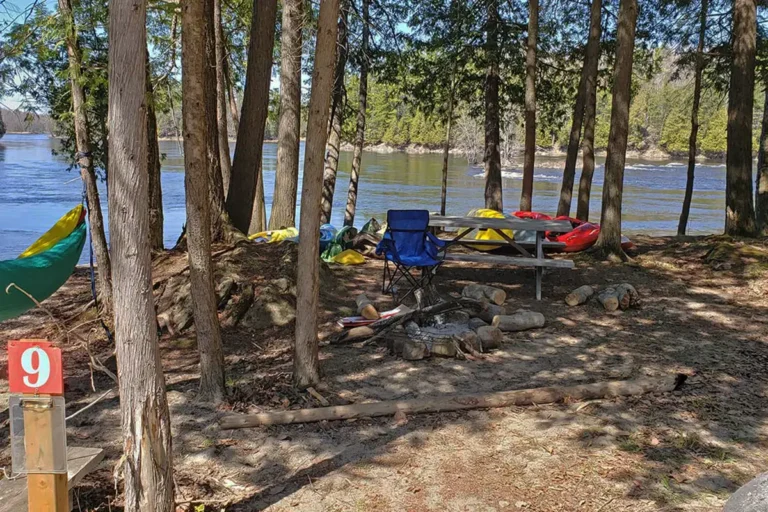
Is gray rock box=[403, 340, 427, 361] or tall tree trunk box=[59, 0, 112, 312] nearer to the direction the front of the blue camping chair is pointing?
the gray rock

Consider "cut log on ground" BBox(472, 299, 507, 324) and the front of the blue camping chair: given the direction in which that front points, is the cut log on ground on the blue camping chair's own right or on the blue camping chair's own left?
on the blue camping chair's own left

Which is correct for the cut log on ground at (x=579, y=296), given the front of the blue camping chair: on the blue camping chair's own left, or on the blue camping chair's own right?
on the blue camping chair's own left

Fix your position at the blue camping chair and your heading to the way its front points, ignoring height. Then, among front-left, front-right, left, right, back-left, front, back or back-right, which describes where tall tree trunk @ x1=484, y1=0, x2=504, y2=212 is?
back

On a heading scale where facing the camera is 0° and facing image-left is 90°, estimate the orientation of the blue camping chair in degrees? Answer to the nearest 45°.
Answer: approximately 0°

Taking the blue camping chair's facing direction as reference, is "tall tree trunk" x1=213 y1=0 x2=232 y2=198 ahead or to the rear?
to the rear

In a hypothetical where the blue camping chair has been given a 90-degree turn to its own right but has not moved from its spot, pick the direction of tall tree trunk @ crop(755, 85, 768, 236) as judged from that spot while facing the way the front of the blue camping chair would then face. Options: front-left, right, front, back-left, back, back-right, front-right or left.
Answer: back-right

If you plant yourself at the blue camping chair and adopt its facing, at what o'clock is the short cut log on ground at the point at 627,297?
The short cut log on ground is roughly at 9 o'clock from the blue camping chair.

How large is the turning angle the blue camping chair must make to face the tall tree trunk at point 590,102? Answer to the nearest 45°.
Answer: approximately 135° to its left

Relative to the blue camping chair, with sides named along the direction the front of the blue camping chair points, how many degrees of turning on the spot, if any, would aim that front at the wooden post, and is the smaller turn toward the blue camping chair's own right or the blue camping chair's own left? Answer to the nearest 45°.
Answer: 0° — it already faces it

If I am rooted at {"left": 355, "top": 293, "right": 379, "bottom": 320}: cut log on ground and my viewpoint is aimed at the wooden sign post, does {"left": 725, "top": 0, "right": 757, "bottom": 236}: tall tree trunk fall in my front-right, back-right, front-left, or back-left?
back-left
